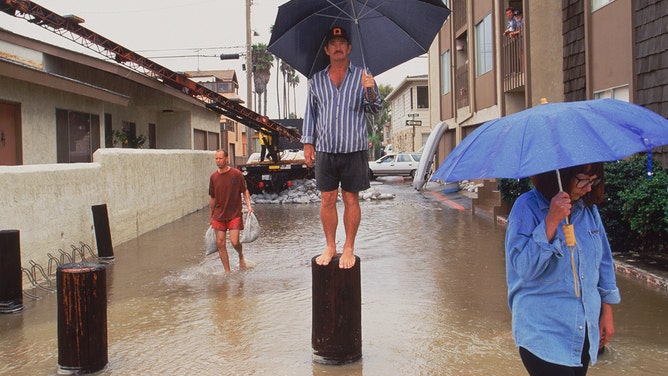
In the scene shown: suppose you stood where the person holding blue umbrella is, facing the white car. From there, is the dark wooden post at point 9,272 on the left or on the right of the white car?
left

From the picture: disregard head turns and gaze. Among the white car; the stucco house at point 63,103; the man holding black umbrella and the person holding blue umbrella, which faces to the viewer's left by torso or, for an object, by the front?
the white car

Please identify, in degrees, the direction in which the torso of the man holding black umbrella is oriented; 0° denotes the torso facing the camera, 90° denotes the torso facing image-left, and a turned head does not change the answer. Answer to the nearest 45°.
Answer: approximately 0°

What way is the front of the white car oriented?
to the viewer's left

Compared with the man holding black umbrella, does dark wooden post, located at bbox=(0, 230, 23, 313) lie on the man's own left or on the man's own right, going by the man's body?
on the man's own right

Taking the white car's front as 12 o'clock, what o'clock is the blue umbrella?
The blue umbrella is roughly at 9 o'clock from the white car.

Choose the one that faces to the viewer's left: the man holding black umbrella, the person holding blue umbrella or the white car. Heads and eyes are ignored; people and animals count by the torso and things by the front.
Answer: the white car

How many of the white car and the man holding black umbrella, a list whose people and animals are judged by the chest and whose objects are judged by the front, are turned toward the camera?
1

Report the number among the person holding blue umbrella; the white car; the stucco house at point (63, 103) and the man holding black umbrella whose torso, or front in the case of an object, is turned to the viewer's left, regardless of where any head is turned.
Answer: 1

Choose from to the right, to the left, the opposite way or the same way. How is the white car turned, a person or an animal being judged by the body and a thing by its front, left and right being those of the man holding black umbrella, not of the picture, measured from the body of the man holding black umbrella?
to the right

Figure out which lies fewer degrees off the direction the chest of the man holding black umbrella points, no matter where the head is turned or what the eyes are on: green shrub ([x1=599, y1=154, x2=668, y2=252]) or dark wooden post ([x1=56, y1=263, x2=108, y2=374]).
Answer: the dark wooden post

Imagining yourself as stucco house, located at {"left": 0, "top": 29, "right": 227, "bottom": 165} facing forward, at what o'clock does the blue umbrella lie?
The blue umbrella is roughly at 1 o'clock from the stucco house.

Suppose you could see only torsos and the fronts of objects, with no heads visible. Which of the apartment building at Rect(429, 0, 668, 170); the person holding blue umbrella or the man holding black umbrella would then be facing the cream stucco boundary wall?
the apartment building

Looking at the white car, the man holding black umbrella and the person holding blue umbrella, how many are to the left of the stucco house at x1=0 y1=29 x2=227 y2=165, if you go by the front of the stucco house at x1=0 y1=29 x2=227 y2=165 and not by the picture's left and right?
1

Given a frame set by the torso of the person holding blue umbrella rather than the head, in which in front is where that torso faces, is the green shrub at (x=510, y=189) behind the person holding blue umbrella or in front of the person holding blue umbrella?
behind
